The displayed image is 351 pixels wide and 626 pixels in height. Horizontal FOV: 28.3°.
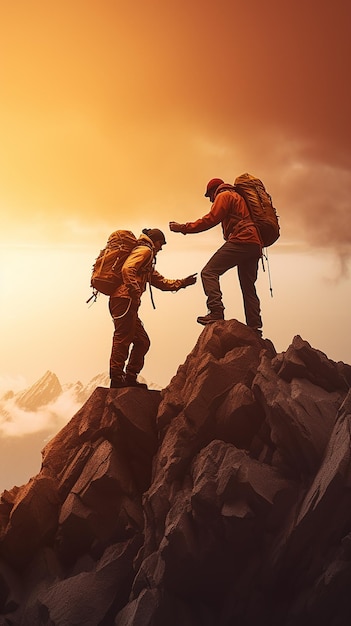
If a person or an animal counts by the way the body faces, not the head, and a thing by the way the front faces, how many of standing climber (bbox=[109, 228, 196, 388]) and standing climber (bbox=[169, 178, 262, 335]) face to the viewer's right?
1

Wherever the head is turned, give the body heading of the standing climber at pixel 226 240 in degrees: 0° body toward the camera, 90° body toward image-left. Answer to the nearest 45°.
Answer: approximately 90°

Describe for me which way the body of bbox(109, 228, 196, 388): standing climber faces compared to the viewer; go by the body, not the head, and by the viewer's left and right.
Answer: facing to the right of the viewer

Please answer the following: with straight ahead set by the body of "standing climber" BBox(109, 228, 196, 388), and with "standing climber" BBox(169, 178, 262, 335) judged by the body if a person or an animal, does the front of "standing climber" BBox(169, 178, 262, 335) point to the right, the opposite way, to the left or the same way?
the opposite way
